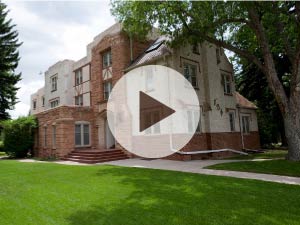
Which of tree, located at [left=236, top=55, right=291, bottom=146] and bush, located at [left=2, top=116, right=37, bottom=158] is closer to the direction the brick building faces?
the bush

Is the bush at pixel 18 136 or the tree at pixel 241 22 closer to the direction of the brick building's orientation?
the bush

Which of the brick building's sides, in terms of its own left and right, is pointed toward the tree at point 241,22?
left

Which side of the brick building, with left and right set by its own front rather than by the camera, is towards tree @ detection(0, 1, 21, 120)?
right

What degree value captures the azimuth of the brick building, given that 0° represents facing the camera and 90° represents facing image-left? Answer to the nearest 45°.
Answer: approximately 45°

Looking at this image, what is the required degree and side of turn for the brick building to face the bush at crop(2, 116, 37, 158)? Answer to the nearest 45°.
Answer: approximately 45° to its right
